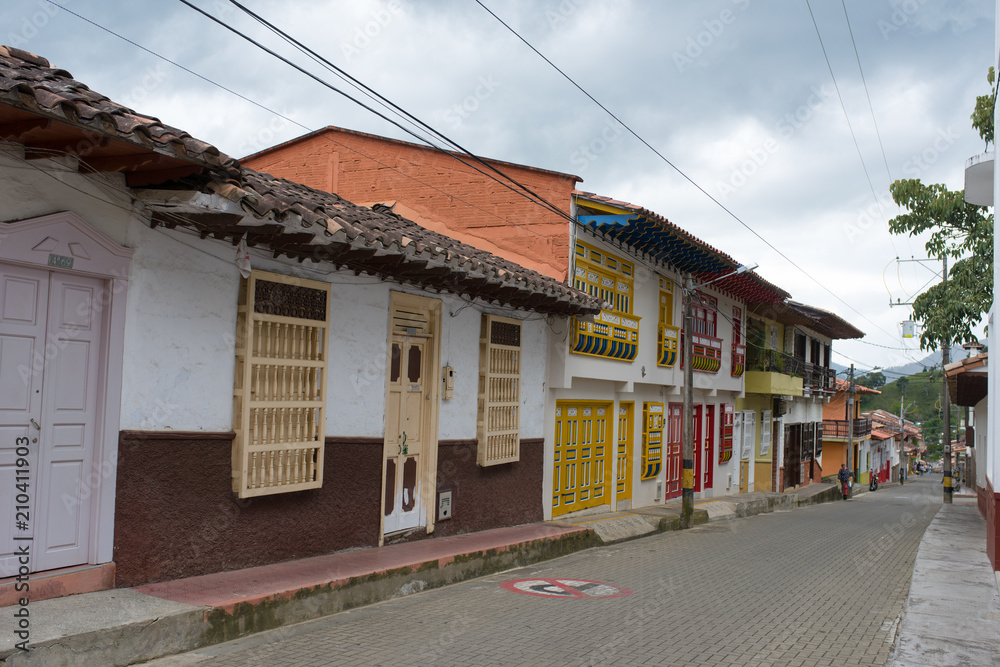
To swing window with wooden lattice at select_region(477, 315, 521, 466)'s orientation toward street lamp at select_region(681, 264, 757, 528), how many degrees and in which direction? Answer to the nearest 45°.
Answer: approximately 90° to its left

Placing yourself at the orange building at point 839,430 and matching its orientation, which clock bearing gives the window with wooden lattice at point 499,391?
The window with wooden lattice is roughly at 3 o'clock from the orange building.

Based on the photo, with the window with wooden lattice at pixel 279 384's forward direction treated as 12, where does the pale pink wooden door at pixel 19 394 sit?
The pale pink wooden door is roughly at 3 o'clock from the window with wooden lattice.

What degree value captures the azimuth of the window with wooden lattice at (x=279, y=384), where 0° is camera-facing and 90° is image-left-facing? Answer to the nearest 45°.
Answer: approximately 315°

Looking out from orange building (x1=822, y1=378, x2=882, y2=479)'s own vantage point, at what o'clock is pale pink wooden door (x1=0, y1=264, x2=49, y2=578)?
The pale pink wooden door is roughly at 3 o'clock from the orange building.

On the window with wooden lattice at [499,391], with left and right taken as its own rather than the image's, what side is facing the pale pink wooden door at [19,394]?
right

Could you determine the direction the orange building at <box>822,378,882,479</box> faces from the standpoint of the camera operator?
facing to the right of the viewer
